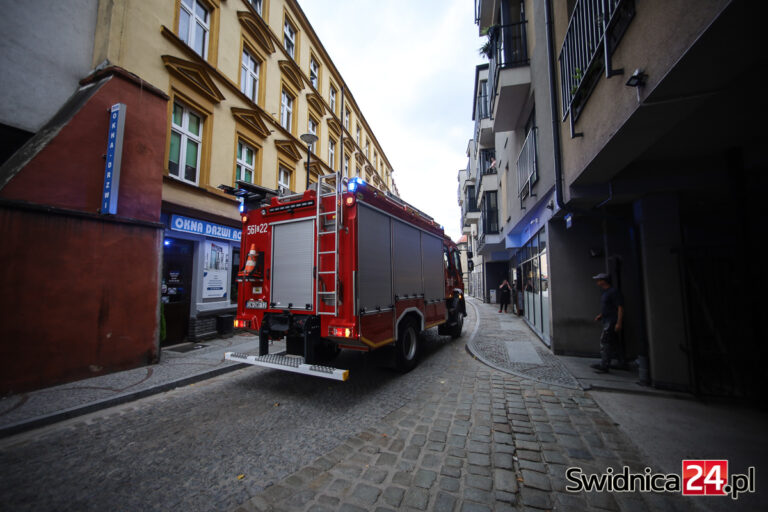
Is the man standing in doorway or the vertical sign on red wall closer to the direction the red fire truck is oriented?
the man standing in doorway

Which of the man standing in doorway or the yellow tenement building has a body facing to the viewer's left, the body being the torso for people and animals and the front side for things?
the man standing in doorway

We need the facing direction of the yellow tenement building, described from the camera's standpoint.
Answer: facing the viewer and to the right of the viewer

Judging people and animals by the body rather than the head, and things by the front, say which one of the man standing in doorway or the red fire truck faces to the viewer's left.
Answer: the man standing in doorway

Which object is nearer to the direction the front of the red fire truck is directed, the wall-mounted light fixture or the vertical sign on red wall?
the wall-mounted light fixture

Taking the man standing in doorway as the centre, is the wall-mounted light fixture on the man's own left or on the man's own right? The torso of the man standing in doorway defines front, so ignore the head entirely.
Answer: on the man's own left

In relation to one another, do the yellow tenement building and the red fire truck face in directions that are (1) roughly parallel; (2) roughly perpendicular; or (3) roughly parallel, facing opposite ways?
roughly perpendicular

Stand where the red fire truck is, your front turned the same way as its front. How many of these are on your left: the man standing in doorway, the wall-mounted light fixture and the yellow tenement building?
1

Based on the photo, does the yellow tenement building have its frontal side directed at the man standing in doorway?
yes

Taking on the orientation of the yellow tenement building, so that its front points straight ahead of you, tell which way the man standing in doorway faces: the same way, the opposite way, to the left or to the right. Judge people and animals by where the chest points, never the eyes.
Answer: the opposite way

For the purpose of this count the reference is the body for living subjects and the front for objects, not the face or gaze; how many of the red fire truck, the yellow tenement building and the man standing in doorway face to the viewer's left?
1

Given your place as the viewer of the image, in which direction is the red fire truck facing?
facing away from the viewer and to the right of the viewer

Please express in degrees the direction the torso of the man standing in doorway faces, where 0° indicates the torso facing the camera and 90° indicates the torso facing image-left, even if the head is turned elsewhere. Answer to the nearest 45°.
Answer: approximately 90°

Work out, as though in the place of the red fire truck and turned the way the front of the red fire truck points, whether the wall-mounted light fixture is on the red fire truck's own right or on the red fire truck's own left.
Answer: on the red fire truck's own right

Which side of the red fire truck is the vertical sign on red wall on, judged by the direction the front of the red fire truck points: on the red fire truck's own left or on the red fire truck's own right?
on the red fire truck's own left

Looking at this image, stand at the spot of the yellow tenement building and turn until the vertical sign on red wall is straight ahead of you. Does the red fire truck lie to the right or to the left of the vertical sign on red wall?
left

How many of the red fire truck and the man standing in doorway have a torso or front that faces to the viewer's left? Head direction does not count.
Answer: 1

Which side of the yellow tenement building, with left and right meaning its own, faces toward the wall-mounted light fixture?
front
